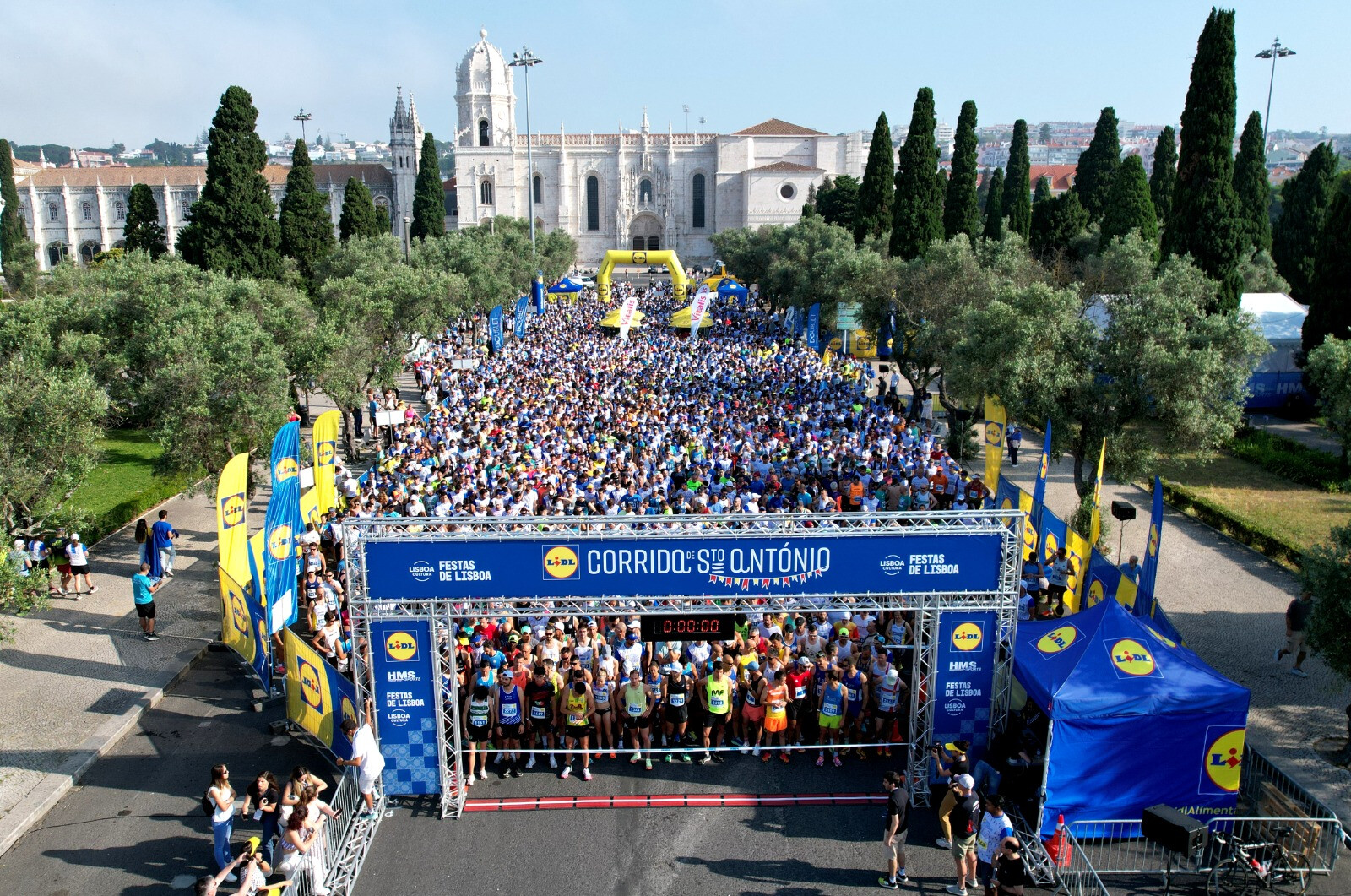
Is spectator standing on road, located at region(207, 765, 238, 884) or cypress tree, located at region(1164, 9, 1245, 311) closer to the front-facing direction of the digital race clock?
the spectator standing on road

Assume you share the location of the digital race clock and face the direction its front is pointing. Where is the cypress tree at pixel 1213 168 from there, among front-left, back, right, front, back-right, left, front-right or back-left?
back-left

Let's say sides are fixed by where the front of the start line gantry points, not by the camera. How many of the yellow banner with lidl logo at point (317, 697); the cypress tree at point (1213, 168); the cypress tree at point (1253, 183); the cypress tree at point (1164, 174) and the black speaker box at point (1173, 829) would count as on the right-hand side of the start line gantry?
1

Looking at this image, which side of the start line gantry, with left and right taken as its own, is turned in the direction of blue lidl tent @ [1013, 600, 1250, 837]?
left

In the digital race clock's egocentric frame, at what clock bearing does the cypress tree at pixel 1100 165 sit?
The cypress tree is roughly at 7 o'clock from the digital race clock.

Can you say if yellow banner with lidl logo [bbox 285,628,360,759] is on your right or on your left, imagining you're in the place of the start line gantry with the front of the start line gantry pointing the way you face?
on your right

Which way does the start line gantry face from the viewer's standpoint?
toward the camera

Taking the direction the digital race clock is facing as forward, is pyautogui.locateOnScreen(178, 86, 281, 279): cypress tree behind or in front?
behind

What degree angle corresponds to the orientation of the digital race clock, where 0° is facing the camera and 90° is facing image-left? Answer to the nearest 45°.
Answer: approximately 0°

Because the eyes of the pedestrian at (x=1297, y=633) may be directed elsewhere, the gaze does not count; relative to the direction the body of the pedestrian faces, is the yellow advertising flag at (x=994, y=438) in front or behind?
behind

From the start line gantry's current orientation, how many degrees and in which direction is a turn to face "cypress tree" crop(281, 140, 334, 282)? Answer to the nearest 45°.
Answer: approximately 135° to its right

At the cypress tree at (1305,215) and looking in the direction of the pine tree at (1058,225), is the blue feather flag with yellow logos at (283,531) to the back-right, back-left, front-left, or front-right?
front-left
